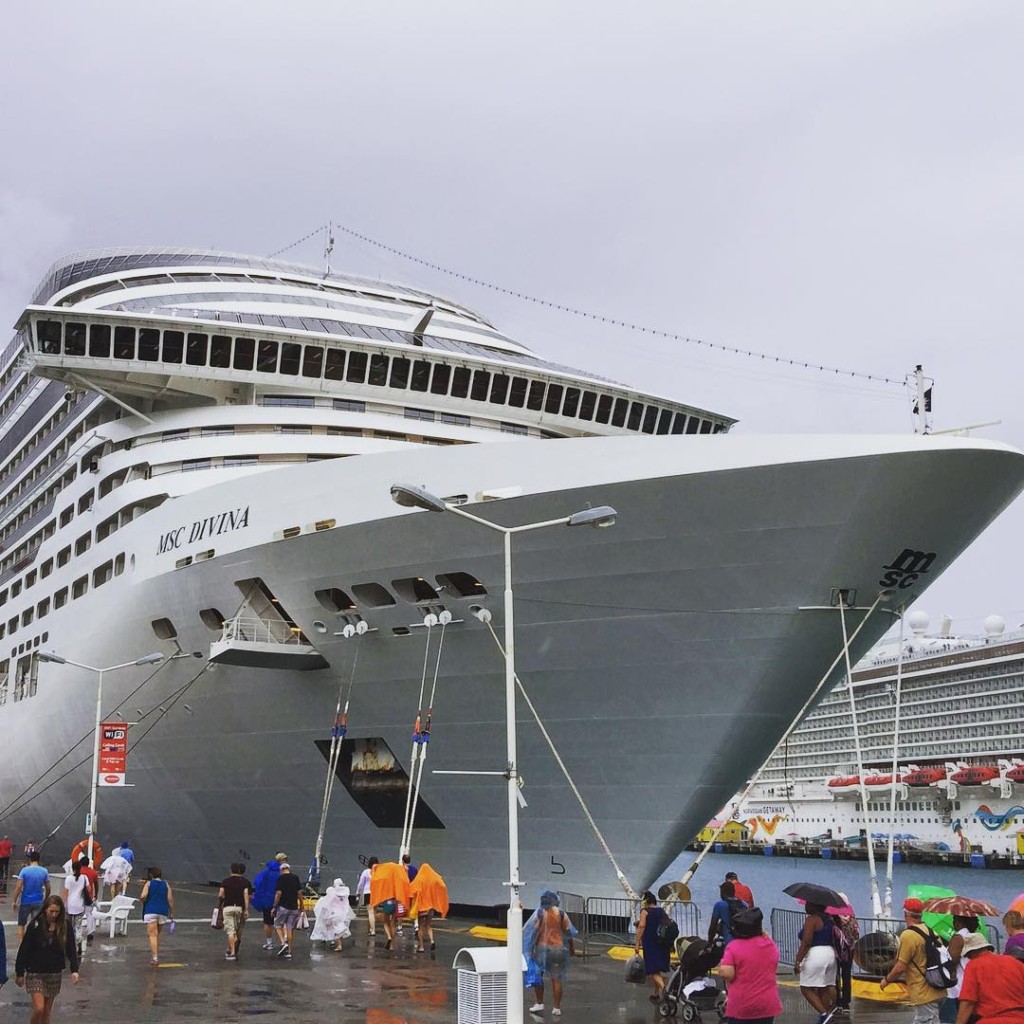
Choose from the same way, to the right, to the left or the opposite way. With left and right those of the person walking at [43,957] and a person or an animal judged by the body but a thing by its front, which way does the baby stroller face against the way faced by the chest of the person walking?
the opposite way

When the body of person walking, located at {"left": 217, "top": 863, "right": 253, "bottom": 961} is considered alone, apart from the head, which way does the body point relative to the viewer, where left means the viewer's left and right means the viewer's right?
facing away from the viewer

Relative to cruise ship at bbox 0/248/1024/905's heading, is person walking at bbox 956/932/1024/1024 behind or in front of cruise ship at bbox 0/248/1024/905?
in front

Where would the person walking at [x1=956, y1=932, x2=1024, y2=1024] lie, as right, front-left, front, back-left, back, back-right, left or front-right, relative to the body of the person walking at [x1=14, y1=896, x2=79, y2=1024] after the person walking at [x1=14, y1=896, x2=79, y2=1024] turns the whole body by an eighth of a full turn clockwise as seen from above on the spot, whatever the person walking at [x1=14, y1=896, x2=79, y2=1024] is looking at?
left

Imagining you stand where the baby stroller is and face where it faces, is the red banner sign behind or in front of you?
in front

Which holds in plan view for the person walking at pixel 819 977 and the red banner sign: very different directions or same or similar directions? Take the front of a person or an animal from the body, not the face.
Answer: very different directions

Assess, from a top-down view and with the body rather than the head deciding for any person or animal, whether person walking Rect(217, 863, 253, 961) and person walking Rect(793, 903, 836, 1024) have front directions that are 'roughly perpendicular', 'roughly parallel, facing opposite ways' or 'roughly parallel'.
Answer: roughly parallel

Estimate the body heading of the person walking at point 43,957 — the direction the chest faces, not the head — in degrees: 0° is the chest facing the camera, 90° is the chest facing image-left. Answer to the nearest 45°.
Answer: approximately 0°

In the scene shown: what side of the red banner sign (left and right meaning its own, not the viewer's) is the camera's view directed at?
front

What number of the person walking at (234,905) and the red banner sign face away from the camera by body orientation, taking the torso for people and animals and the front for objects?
1

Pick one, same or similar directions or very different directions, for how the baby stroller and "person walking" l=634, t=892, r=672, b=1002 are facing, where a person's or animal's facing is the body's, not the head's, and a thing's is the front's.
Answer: same or similar directions
